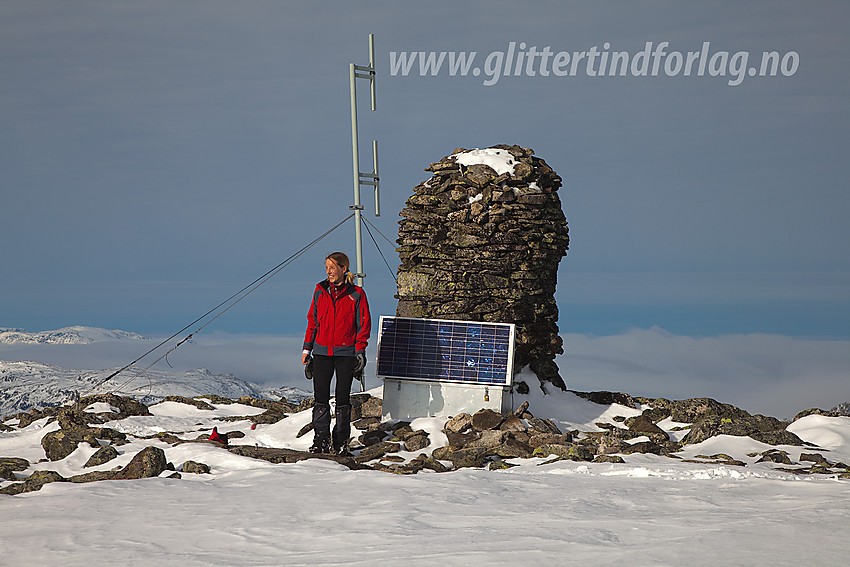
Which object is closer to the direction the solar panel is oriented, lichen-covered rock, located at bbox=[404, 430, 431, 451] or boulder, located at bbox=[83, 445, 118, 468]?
the lichen-covered rock

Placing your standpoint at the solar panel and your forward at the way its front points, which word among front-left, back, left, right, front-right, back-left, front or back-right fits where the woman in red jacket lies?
front-right

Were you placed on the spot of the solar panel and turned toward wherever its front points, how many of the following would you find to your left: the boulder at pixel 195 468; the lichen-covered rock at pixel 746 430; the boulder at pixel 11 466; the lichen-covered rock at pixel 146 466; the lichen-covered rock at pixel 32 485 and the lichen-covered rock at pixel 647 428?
2

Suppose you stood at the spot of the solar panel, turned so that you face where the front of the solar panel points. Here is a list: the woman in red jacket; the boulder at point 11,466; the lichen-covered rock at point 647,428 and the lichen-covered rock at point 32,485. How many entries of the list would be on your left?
1

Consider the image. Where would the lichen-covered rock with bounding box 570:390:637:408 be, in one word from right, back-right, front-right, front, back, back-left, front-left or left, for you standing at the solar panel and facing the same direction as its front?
back-left

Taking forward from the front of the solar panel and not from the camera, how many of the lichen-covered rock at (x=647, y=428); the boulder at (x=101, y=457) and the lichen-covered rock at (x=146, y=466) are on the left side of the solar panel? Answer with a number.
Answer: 1

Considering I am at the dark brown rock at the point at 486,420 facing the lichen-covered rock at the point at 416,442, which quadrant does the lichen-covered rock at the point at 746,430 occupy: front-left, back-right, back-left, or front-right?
back-left

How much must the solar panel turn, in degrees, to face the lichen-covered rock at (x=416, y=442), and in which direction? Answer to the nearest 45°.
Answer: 0° — it already faces it

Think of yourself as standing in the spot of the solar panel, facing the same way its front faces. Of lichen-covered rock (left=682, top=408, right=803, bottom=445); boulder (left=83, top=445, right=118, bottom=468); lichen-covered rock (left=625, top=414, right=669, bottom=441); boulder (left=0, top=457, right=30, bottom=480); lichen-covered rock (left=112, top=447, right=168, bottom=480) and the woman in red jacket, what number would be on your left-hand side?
2

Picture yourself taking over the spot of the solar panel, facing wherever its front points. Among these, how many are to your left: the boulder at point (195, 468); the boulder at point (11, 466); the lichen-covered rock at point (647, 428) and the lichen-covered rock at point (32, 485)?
1

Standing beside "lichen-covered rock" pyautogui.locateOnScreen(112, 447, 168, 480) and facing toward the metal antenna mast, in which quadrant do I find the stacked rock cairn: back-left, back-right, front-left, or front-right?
front-right

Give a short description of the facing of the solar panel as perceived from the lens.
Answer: facing the viewer

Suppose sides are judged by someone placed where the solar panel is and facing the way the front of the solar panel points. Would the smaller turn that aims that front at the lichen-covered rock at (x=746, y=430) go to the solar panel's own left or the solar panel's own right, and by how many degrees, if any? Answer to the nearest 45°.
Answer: approximately 90° to the solar panel's own left

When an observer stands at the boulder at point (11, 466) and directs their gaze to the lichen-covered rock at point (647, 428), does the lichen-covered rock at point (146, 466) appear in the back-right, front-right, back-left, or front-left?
front-right

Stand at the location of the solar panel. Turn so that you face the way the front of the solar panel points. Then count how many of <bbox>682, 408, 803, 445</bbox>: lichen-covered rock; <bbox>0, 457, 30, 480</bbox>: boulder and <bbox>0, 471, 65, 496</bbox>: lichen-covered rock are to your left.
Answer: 1

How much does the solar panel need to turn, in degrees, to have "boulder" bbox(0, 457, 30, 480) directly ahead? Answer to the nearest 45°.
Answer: approximately 90° to its right
